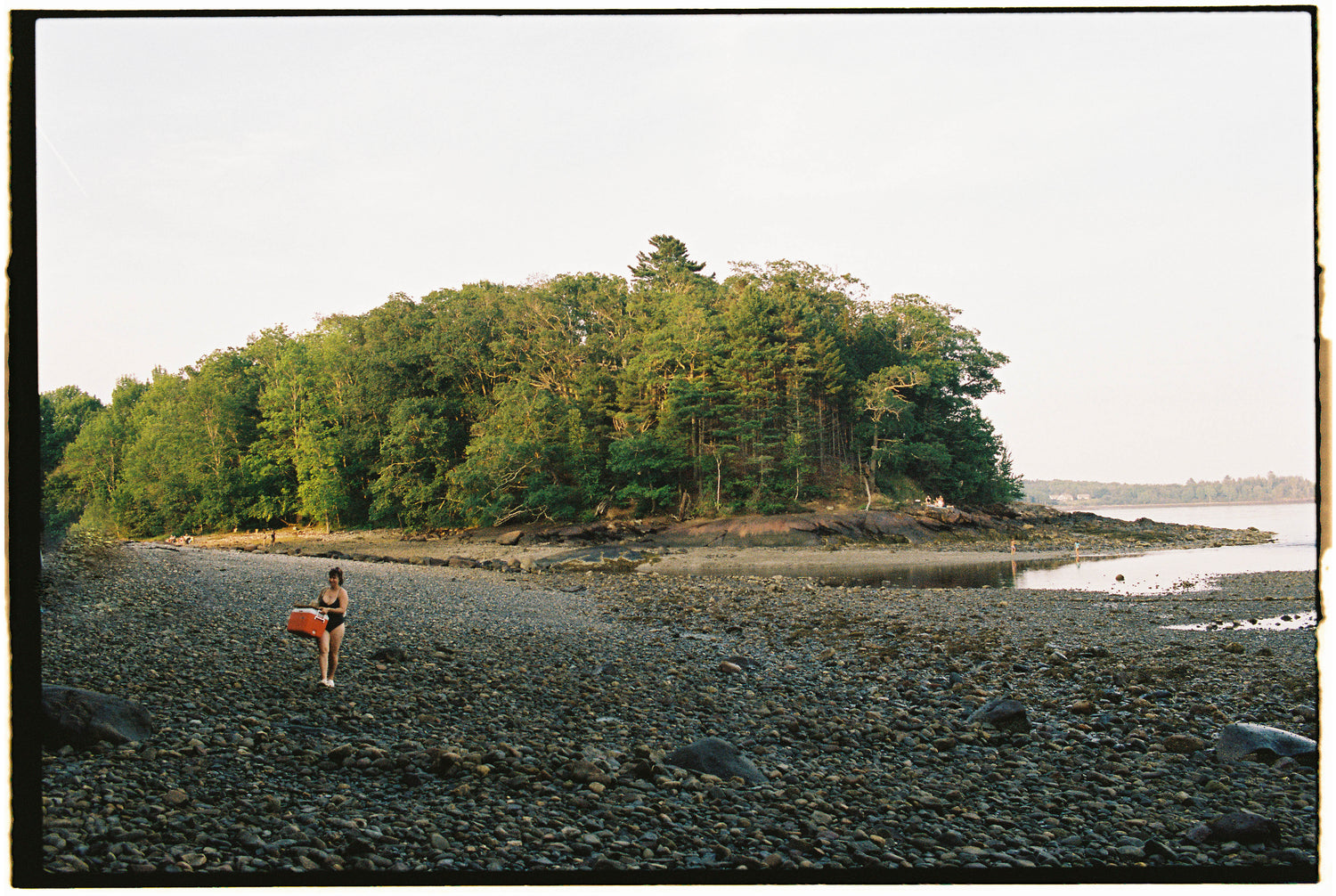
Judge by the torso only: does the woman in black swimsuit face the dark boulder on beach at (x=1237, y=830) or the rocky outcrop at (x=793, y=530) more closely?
the dark boulder on beach

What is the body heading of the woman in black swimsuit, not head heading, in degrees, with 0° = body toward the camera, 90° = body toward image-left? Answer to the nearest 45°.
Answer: approximately 45°

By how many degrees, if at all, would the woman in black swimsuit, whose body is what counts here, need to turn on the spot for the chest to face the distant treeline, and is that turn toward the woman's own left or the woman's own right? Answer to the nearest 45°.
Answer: approximately 135° to the woman's own left

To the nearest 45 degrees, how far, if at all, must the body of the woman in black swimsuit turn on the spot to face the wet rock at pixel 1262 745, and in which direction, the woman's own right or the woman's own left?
approximately 90° to the woman's own left

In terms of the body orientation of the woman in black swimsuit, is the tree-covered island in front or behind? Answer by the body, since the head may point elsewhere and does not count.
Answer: behind

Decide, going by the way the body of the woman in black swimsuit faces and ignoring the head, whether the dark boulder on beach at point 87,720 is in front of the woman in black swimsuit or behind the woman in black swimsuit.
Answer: in front

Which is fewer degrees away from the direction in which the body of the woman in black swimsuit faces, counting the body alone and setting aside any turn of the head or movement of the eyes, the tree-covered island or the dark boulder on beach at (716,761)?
the dark boulder on beach

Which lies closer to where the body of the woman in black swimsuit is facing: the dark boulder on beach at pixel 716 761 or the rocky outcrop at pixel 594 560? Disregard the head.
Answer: the dark boulder on beach

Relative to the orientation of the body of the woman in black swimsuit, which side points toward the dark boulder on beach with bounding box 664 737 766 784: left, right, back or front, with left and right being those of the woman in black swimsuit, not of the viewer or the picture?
left

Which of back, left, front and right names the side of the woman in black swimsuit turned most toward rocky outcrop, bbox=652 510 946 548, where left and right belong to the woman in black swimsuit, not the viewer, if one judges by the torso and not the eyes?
back
